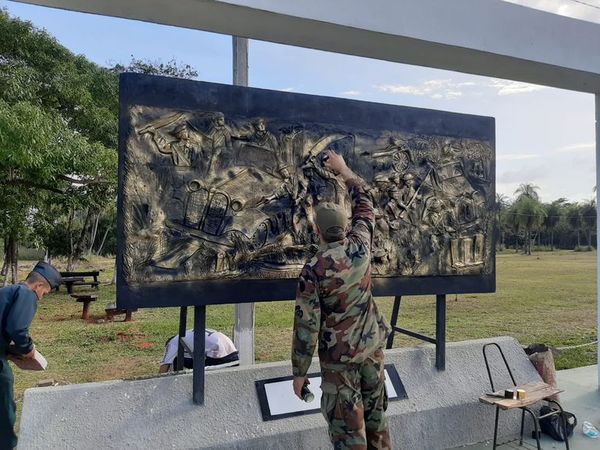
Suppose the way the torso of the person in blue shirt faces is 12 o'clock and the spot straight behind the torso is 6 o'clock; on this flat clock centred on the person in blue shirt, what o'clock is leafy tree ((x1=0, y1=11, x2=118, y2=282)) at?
The leafy tree is roughly at 9 o'clock from the person in blue shirt.

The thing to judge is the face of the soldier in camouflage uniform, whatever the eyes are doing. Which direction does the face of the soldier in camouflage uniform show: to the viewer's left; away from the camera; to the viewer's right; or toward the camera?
away from the camera

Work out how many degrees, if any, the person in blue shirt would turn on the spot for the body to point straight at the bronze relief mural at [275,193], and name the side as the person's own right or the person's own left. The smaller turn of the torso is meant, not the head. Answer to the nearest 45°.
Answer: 0° — they already face it

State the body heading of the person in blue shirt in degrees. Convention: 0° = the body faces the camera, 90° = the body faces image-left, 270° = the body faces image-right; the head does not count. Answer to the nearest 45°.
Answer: approximately 270°

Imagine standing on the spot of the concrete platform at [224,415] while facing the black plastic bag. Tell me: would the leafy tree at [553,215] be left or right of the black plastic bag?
left

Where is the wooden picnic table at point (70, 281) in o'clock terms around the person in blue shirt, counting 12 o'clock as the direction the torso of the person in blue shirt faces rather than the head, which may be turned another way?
The wooden picnic table is roughly at 9 o'clock from the person in blue shirt.

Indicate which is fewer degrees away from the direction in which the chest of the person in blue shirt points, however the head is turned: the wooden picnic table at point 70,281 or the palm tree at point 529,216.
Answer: the palm tree

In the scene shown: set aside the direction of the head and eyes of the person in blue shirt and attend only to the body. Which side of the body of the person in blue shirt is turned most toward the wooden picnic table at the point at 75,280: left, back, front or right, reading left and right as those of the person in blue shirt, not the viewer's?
left

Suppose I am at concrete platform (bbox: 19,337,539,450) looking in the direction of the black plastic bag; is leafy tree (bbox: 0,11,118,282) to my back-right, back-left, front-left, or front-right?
back-left
